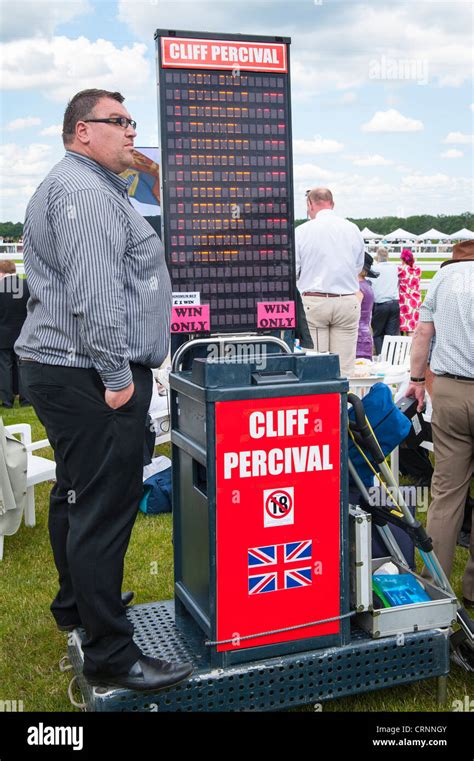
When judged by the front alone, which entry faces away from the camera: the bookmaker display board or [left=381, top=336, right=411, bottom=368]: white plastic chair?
the white plastic chair

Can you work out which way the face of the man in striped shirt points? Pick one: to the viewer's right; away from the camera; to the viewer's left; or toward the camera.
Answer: to the viewer's right

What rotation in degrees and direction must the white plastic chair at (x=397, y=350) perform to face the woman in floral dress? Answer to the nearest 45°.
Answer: approximately 180°

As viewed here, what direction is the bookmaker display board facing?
toward the camera

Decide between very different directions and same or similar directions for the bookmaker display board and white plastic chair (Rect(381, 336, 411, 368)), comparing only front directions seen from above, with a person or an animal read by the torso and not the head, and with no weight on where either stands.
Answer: very different directions

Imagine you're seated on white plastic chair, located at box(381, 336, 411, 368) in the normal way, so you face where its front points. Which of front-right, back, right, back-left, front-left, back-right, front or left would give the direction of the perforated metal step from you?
back

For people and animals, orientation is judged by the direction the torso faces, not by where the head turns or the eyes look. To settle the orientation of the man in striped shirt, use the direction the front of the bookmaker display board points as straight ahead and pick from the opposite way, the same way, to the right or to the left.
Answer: to the left

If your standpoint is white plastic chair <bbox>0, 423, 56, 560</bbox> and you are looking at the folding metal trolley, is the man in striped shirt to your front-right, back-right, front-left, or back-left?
front-right

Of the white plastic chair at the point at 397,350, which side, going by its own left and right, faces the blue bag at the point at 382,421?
front

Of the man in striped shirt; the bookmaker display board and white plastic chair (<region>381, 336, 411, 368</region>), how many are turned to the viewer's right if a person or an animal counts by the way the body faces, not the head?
1

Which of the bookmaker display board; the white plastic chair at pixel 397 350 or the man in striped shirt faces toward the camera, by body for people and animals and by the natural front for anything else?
the bookmaker display board

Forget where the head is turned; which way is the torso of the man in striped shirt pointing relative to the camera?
to the viewer's right

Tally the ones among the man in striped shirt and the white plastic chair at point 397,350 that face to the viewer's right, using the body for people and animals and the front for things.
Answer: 1
